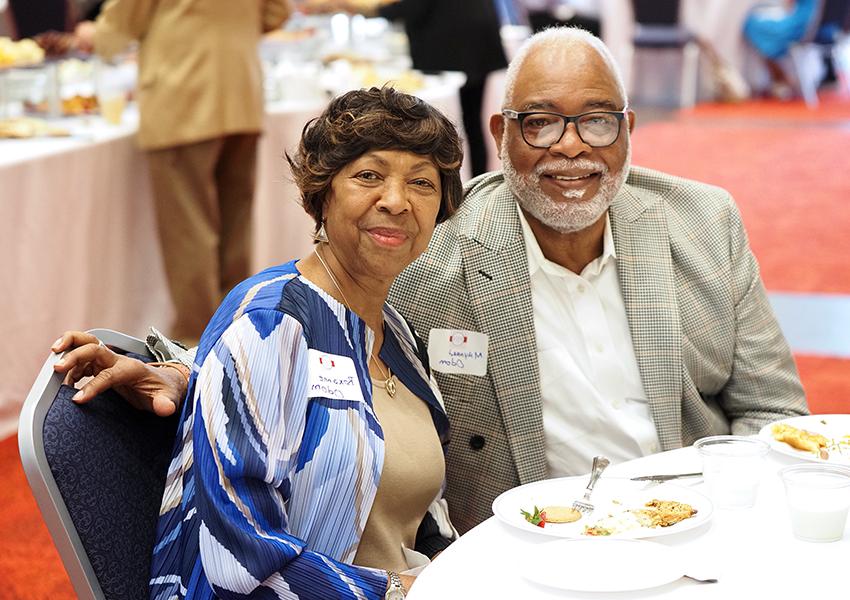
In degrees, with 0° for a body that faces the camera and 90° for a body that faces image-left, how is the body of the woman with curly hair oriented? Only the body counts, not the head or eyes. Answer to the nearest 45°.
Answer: approximately 315°

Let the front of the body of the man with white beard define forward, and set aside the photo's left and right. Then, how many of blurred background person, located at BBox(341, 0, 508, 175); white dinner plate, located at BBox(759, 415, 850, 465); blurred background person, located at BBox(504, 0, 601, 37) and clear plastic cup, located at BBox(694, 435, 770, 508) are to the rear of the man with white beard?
2

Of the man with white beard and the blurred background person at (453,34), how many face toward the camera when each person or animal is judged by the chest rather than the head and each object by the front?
1

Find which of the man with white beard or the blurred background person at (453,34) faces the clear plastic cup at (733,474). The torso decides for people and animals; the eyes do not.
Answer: the man with white beard

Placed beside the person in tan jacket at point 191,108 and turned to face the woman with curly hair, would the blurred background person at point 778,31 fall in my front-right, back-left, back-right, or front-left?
back-left

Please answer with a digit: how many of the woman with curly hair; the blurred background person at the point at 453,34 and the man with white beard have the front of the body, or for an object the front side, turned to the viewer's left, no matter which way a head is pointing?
1

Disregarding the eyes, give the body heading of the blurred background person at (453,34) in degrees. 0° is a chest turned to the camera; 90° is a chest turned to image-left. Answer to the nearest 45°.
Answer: approximately 90°

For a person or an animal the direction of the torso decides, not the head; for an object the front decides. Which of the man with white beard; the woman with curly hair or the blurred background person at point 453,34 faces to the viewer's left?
the blurred background person

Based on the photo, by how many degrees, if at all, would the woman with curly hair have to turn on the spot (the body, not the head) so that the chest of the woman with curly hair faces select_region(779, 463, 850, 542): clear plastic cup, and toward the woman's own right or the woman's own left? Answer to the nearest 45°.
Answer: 0° — they already face it

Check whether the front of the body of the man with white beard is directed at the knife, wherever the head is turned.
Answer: yes
